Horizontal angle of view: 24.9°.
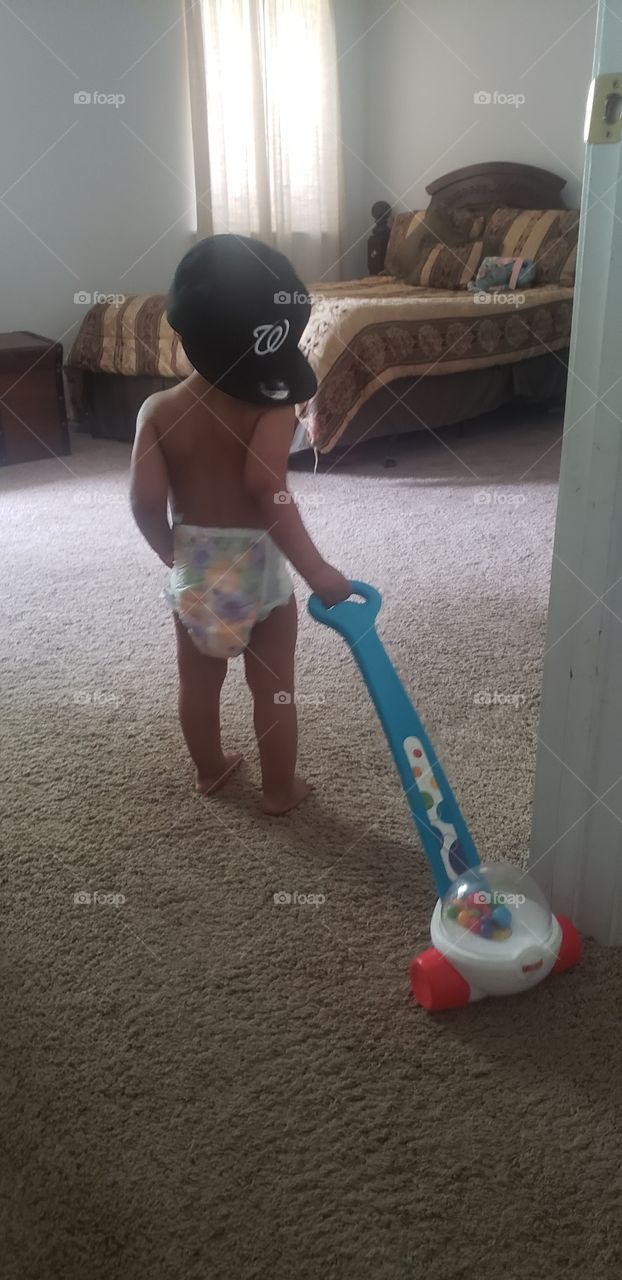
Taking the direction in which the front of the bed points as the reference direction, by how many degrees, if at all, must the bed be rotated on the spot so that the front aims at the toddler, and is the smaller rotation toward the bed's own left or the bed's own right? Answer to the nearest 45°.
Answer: approximately 45° to the bed's own left

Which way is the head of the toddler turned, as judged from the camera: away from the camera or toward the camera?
away from the camera

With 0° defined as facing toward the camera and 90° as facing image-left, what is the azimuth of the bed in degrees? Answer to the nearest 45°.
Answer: approximately 45°

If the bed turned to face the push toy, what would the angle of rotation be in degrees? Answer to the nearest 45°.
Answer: approximately 45° to its left

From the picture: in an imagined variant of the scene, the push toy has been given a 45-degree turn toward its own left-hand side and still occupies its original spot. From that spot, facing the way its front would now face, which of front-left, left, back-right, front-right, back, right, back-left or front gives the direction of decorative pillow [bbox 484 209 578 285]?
left

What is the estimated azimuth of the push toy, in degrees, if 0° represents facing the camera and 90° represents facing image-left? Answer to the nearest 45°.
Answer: approximately 315°

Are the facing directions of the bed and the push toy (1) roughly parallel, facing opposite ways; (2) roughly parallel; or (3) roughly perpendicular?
roughly perpendicular

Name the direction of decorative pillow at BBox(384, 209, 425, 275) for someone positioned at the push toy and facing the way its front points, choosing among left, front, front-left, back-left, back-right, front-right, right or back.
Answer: back-left
